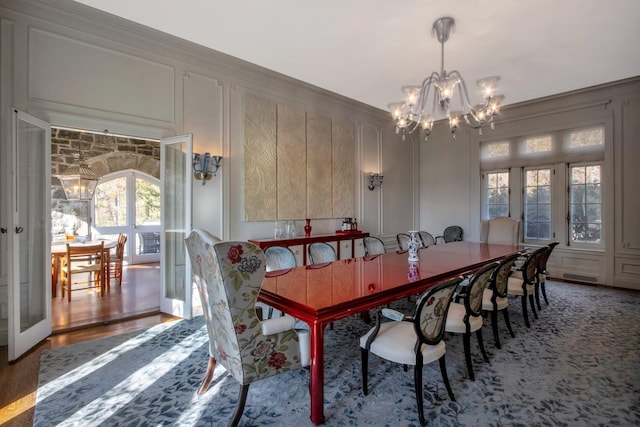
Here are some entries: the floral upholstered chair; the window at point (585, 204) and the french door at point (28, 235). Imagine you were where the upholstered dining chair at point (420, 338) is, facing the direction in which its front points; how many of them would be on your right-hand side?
1

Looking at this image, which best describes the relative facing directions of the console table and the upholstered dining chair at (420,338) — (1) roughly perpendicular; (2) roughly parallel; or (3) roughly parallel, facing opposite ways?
roughly parallel, facing opposite ways

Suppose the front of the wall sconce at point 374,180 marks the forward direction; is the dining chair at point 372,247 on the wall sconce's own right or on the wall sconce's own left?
on the wall sconce's own right

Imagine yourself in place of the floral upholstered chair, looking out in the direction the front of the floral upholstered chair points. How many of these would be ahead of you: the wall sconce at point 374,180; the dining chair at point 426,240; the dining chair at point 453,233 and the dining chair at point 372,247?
4

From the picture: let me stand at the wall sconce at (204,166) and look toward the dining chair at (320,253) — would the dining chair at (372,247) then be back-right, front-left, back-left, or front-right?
front-left

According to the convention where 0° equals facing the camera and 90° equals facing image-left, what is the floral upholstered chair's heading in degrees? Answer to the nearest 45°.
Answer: approximately 225°

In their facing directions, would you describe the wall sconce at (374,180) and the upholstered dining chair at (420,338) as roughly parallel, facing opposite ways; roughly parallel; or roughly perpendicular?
roughly parallel, facing opposite ways

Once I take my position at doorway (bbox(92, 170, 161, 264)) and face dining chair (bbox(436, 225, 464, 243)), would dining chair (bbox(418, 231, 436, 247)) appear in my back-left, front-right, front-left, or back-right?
front-right

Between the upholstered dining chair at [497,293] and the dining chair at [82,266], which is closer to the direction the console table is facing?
the upholstered dining chair

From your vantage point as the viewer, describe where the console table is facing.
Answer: facing the viewer and to the right of the viewer

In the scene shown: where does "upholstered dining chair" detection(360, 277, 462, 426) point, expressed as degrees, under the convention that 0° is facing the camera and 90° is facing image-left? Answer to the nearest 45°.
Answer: approximately 135°

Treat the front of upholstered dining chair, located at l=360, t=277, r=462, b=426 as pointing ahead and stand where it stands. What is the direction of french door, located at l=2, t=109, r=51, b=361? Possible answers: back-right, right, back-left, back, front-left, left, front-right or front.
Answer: front-left

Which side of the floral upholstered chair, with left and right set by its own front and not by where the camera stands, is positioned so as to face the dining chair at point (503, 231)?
front

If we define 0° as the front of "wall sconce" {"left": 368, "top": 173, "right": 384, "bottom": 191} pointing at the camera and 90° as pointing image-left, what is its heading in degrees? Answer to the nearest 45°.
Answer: approximately 315°

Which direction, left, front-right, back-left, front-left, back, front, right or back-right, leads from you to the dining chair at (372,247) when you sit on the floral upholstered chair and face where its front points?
front

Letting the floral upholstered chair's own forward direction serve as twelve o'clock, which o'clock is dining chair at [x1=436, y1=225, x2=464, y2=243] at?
The dining chair is roughly at 12 o'clock from the floral upholstered chair.
